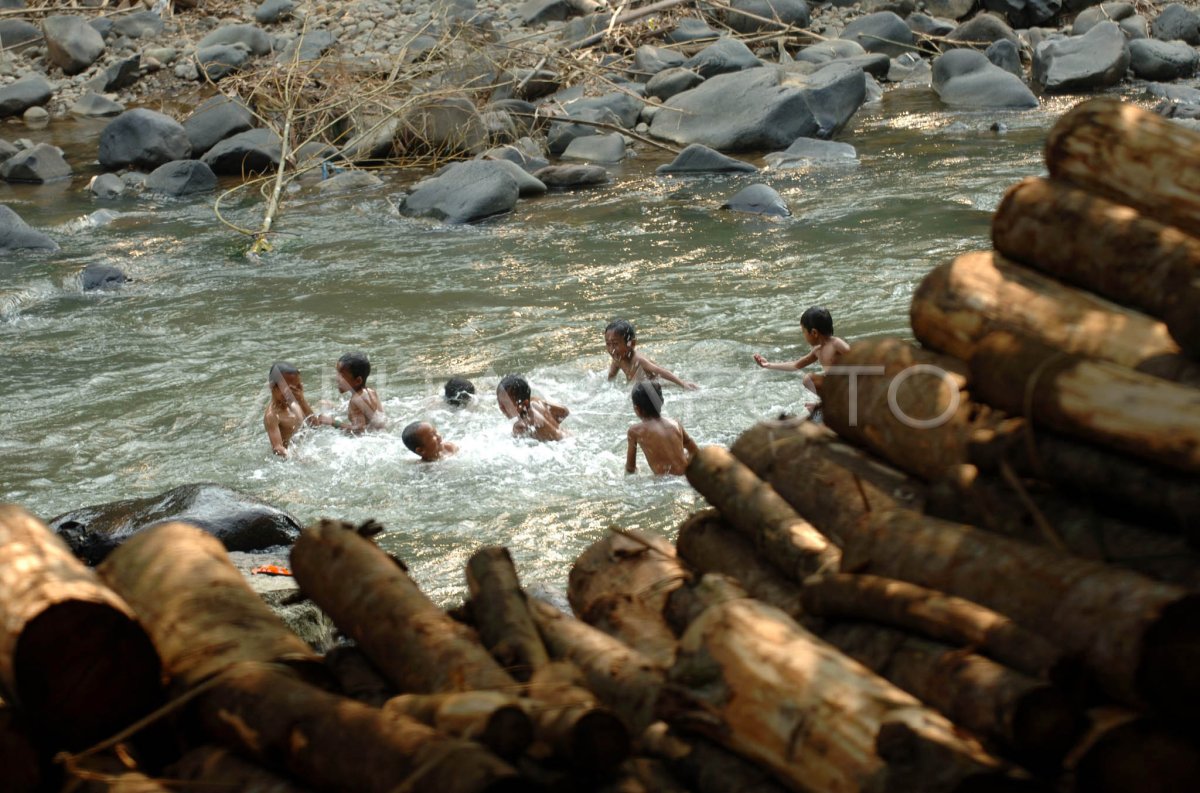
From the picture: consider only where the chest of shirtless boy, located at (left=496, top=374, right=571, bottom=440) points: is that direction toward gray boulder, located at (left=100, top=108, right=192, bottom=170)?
no

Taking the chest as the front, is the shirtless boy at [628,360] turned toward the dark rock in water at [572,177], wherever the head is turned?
no

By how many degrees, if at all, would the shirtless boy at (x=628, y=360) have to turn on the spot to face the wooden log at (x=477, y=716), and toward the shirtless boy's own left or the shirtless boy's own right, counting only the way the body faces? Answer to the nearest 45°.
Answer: approximately 45° to the shirtless boy's own left

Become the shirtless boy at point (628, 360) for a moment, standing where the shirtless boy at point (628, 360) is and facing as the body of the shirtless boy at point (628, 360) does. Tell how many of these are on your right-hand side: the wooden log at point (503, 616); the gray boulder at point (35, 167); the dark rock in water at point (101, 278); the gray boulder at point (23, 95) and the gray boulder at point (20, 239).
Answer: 4

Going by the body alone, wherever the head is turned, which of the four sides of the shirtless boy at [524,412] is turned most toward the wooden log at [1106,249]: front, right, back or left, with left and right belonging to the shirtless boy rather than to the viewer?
left

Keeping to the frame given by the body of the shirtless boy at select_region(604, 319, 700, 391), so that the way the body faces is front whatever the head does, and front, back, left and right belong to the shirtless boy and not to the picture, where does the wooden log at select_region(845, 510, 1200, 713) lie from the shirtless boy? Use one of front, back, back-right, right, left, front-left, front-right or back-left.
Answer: front-left

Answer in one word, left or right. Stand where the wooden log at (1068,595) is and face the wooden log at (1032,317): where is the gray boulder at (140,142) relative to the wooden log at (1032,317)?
left

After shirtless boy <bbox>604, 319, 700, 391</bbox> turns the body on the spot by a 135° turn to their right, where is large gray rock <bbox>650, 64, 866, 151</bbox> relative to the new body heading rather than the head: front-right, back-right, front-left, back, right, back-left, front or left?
front

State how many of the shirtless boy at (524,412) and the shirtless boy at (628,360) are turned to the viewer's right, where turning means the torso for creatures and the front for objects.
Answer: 0

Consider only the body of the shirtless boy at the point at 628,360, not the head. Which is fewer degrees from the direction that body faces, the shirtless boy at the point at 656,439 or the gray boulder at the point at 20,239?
the shirtless boy

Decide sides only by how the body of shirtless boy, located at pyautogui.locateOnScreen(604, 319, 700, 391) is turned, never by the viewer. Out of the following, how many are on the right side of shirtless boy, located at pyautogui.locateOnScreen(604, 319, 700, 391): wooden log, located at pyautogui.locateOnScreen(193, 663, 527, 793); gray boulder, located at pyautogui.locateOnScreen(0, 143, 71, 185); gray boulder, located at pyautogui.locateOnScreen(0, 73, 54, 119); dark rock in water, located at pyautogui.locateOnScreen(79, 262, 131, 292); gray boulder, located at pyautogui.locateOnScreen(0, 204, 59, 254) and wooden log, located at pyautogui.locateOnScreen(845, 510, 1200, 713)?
4

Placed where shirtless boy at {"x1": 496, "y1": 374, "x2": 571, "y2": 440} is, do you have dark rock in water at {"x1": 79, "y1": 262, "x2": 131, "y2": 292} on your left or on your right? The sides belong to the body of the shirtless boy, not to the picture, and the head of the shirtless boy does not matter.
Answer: on your right

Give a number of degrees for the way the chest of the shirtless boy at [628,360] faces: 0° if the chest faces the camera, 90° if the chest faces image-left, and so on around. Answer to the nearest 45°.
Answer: approximately 45°
